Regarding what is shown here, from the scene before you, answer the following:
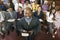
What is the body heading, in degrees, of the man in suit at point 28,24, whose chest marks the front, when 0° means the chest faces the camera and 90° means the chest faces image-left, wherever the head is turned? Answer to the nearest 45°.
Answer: approximately 0°

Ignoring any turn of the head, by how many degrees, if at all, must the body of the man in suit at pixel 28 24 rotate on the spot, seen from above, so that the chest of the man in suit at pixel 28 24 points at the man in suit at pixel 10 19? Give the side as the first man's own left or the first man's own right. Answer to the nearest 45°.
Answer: approximately 135° to the first man's own right
